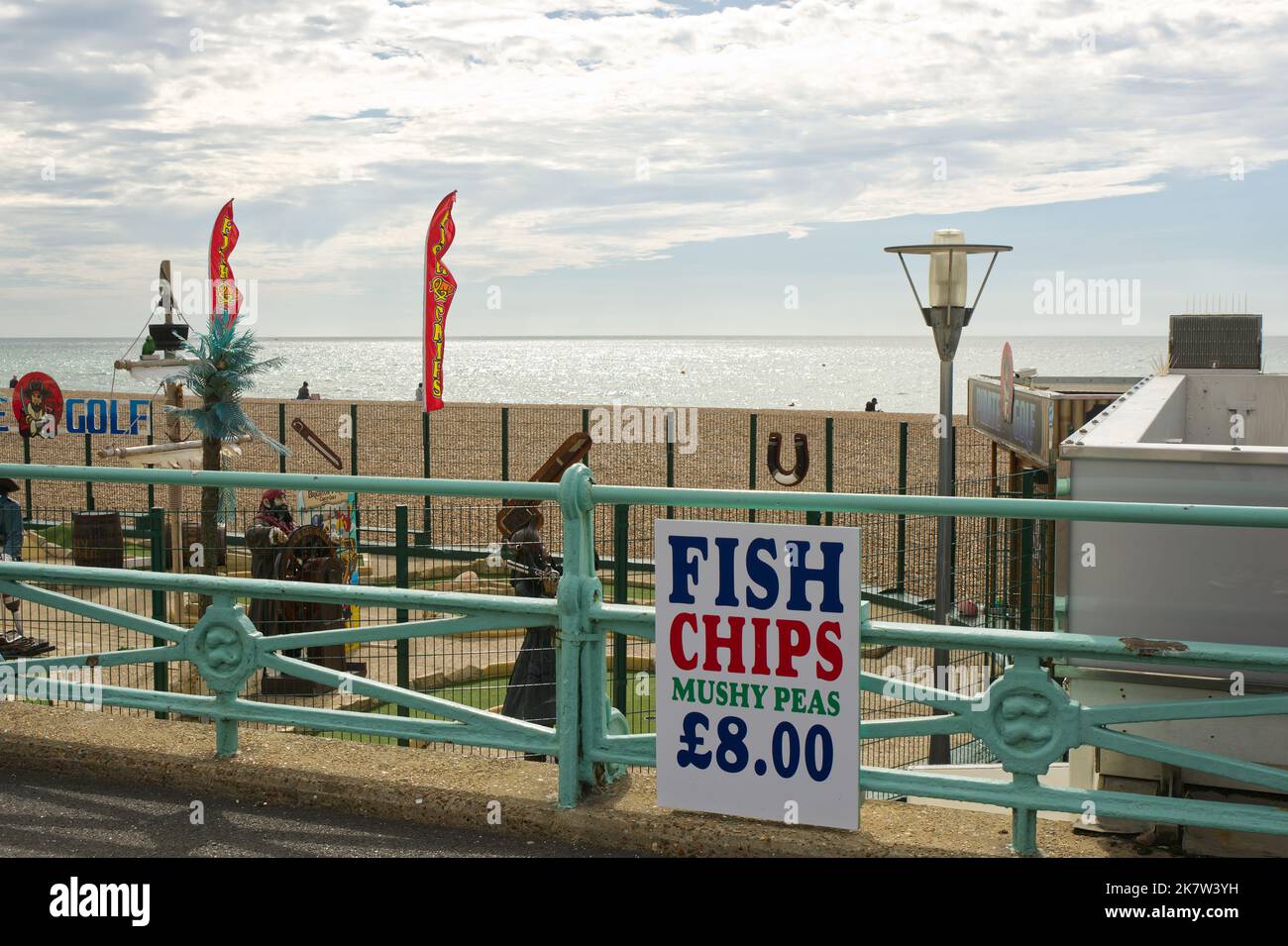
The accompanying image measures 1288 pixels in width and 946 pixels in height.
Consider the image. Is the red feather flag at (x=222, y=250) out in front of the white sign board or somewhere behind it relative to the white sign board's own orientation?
behind

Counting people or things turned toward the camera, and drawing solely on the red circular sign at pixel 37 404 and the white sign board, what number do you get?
2

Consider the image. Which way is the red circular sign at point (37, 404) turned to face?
toward the camera

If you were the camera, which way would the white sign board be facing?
facing the viewer

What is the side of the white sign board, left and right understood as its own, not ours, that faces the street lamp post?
back

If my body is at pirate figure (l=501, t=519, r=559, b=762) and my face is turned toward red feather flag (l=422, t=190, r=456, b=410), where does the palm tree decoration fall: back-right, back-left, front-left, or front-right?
front-left
